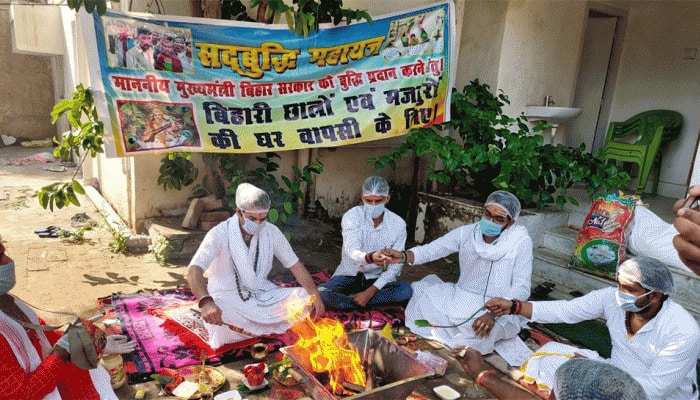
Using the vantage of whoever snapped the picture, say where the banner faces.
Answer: facing the viewer

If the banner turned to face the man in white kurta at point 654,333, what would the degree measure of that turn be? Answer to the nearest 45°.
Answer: approximately 45° to its left

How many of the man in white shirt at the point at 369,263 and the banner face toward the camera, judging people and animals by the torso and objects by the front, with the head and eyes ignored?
2

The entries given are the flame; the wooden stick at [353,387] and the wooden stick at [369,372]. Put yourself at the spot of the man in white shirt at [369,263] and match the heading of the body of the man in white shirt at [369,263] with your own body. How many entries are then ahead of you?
3

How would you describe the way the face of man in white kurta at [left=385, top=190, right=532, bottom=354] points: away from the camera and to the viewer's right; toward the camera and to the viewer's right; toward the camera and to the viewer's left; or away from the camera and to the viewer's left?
toward the camera and to the viewer's left

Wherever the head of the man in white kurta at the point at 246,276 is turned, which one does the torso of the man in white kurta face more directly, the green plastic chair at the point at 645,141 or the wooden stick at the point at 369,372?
the wooden stick

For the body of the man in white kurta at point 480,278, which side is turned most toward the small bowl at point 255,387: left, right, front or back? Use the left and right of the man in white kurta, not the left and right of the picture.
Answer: front

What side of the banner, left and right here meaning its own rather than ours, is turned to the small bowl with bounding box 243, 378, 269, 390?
front

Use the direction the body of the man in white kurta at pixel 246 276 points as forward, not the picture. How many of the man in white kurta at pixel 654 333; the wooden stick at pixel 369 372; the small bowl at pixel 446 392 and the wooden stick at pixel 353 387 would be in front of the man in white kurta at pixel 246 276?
4

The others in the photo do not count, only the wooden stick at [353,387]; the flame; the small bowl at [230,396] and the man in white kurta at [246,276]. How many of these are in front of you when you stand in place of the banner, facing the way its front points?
4

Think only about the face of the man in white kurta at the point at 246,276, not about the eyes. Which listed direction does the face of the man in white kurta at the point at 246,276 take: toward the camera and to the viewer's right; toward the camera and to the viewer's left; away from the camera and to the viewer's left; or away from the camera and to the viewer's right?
toward the camera and to the viewer's right
